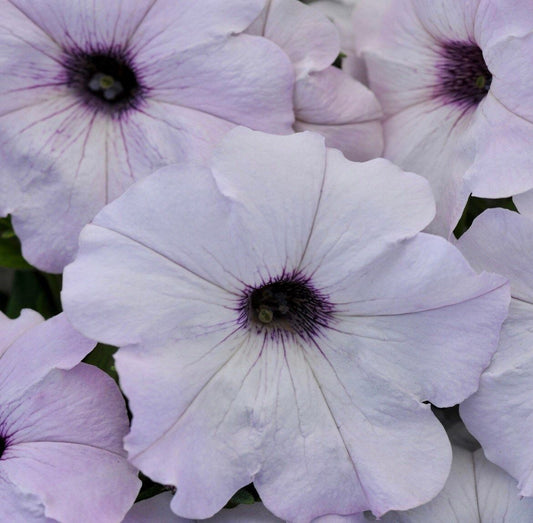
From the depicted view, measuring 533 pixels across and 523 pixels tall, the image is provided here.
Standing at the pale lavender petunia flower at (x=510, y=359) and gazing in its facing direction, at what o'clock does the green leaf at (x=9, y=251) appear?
The green leaf is roughly at 3 o'clock from the pale lavender petunia flower.

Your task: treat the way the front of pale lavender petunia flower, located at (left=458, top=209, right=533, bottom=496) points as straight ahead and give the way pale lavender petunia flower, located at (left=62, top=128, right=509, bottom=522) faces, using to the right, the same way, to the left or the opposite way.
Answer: the same way

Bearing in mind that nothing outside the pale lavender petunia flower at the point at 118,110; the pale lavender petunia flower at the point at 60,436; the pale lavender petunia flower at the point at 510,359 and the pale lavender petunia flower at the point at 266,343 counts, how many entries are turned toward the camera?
4

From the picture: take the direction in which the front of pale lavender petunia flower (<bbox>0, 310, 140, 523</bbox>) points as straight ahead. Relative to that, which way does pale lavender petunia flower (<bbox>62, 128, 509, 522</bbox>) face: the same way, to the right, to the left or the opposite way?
the same way

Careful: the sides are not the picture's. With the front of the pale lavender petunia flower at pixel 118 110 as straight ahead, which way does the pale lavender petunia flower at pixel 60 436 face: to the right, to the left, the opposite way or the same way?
the same way

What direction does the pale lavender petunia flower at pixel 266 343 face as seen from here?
toward the camera

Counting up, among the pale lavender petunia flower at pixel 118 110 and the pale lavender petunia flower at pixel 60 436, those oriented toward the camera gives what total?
2

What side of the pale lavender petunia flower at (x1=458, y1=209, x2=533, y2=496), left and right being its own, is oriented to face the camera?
front
